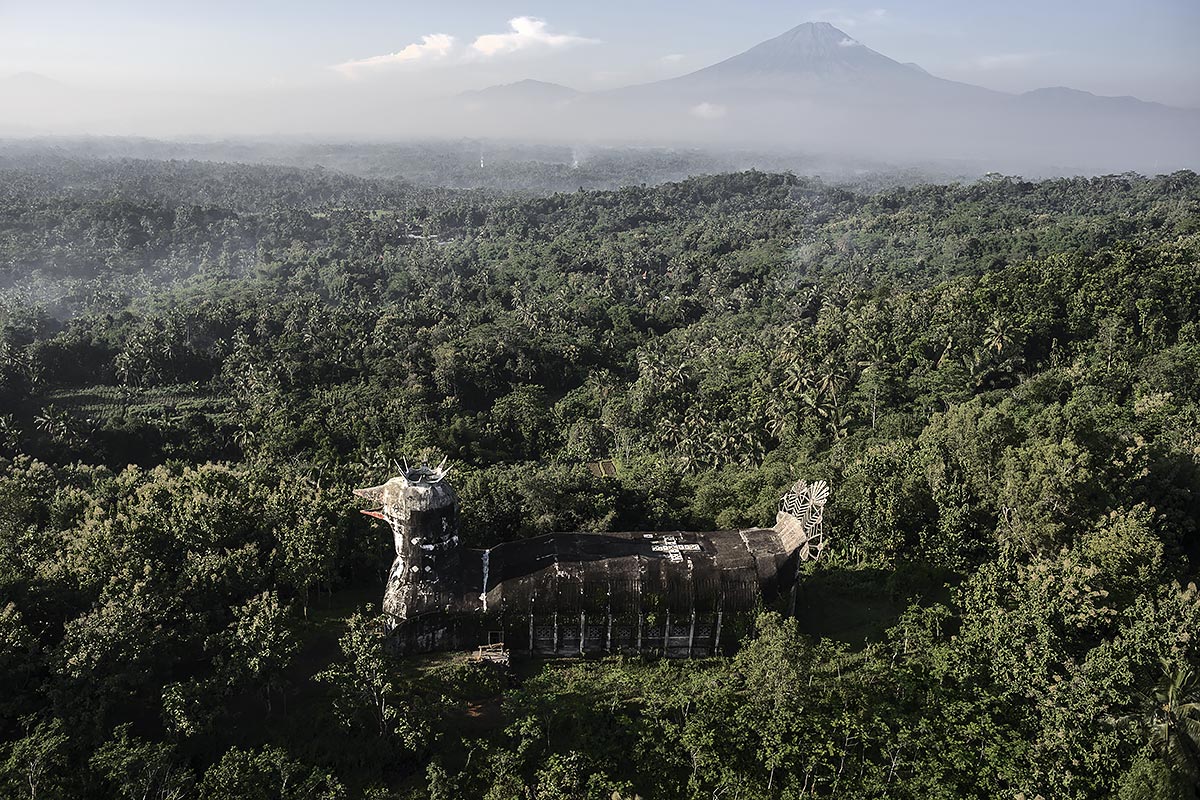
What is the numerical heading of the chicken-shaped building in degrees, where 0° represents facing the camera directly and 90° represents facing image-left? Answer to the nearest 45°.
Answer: approximately 90°

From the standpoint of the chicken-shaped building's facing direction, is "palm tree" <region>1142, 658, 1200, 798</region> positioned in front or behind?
behind
